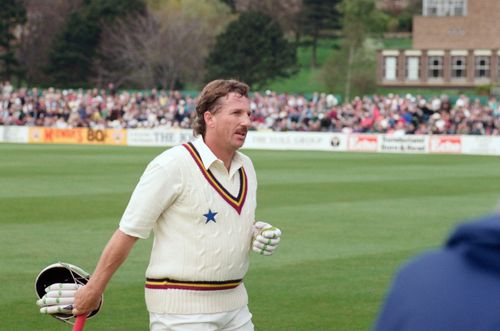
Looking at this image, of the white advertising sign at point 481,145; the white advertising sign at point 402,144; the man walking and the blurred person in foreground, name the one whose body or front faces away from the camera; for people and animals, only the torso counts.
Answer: the blurred person in foreground

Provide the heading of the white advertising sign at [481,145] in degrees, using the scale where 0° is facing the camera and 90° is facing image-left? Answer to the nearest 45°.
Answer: approximately 0°

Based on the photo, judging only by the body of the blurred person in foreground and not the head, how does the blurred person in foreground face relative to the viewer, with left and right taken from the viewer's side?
facing away from the viewer

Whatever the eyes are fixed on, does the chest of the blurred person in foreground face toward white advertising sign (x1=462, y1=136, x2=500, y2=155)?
yes

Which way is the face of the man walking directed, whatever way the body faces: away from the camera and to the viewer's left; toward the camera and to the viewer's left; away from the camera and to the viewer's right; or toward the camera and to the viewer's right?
toward the camera and to the viewer's right

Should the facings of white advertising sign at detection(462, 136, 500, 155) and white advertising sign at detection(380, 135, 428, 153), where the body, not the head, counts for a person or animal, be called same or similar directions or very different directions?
same or similar directions

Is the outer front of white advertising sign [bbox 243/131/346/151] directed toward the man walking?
yes

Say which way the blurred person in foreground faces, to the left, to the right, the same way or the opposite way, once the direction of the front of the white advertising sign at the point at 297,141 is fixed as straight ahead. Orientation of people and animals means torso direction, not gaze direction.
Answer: the opposite way

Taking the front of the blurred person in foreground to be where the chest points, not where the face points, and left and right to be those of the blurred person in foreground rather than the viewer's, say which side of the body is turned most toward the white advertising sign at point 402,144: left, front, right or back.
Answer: front

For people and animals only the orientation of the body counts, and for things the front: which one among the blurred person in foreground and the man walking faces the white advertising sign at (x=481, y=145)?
the blurred person in foreground

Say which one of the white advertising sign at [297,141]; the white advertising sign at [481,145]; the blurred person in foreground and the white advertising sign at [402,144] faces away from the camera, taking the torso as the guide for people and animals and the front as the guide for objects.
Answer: the blurred person in foreground

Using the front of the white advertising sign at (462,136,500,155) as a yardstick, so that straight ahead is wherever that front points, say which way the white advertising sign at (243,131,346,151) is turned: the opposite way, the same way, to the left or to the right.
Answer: the same way

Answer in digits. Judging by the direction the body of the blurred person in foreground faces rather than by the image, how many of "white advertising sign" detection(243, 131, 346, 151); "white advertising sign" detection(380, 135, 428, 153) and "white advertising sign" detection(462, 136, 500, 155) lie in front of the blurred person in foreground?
3

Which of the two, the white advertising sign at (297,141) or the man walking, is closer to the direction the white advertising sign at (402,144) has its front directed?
the man walking

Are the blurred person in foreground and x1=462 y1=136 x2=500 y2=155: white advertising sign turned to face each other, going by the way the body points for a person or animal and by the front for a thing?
yes

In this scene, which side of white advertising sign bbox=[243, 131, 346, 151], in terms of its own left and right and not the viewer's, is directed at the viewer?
front

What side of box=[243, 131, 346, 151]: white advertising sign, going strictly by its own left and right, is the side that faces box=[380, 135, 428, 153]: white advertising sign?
left

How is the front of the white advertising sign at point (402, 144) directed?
toward the camera

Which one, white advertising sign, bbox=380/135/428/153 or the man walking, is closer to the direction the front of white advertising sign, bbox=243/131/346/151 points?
the man walking

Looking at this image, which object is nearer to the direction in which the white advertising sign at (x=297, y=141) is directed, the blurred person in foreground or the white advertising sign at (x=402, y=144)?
the blurred person in foreground
